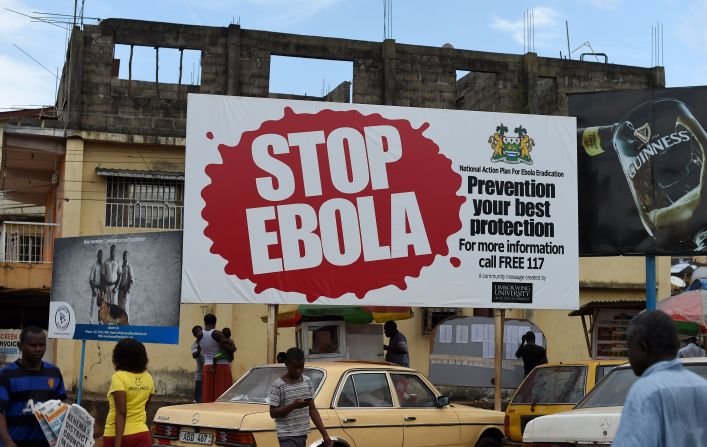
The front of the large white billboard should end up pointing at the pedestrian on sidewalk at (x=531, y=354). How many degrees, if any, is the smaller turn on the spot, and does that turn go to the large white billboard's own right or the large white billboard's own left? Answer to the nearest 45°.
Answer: approximately 135° to the large white billboard's own left

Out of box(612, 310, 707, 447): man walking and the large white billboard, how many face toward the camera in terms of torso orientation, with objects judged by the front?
1

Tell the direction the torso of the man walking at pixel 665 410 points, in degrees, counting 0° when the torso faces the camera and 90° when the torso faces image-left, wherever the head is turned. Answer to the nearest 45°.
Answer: approximately 135°

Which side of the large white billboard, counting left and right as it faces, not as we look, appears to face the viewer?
front

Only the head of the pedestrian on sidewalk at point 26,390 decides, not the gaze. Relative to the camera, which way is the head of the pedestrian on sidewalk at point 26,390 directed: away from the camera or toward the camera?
toward the camera

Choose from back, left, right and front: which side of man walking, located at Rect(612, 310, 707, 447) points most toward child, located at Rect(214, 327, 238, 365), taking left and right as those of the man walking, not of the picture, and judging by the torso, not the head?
front

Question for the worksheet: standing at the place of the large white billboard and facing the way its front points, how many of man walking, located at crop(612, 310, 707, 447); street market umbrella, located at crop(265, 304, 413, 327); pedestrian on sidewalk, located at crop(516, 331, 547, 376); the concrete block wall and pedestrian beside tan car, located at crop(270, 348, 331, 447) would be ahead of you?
2

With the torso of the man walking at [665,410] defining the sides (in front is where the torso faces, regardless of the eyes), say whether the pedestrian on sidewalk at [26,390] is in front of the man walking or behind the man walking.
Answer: in front

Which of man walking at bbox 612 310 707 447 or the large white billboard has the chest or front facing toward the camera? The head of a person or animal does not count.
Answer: the large white billboard

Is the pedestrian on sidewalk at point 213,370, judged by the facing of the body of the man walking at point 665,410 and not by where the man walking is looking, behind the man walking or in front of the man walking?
in front

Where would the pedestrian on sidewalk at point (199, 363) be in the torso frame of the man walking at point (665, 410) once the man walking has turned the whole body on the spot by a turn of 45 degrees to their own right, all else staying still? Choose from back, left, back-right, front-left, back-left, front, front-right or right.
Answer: front-left

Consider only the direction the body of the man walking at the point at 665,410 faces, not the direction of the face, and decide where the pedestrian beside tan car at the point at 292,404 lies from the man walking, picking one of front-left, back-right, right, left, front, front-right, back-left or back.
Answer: front

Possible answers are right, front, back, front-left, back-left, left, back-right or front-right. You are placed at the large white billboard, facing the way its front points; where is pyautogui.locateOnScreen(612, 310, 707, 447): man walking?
front

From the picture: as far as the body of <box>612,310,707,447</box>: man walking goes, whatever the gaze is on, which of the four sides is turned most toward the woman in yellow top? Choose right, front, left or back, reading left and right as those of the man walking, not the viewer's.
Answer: front

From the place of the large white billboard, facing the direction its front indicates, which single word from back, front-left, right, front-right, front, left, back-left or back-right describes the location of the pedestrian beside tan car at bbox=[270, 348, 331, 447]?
front

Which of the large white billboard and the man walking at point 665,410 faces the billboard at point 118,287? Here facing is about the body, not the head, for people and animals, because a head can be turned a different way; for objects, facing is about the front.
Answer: the man walking
